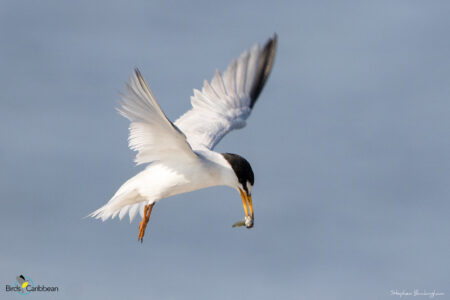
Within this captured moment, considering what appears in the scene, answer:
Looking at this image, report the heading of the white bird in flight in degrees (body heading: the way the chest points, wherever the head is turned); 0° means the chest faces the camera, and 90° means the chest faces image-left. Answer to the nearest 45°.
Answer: approximately 270°
